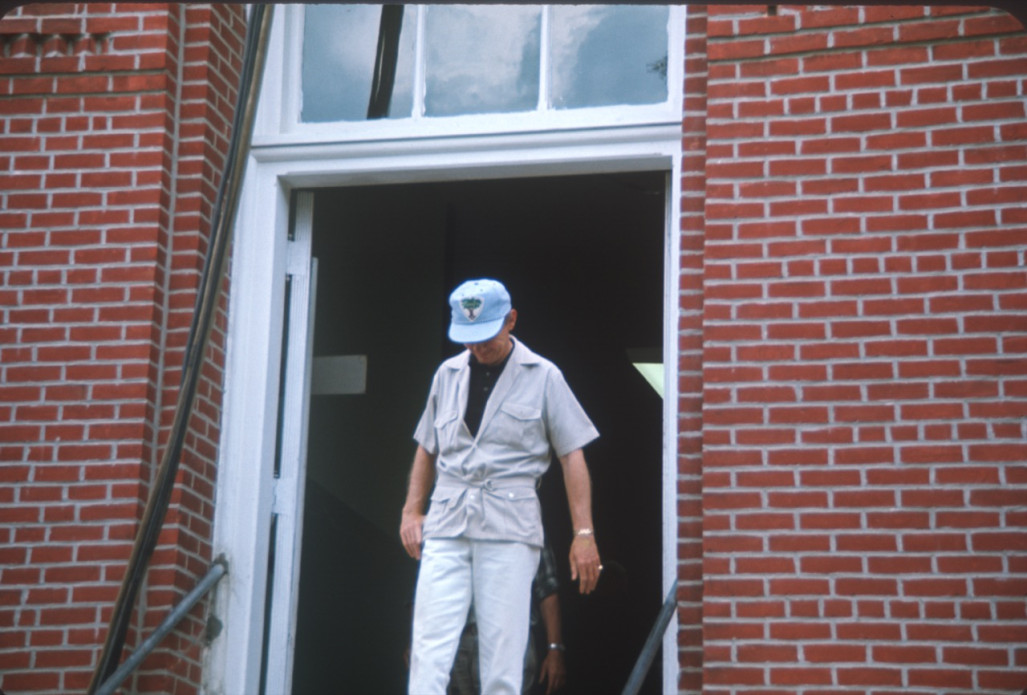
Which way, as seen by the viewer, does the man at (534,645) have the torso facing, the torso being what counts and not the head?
toward the camera

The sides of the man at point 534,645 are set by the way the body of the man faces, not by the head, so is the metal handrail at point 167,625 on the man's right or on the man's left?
on the man's right

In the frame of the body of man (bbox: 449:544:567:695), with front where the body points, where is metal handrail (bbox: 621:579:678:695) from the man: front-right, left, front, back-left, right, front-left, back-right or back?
front-left
